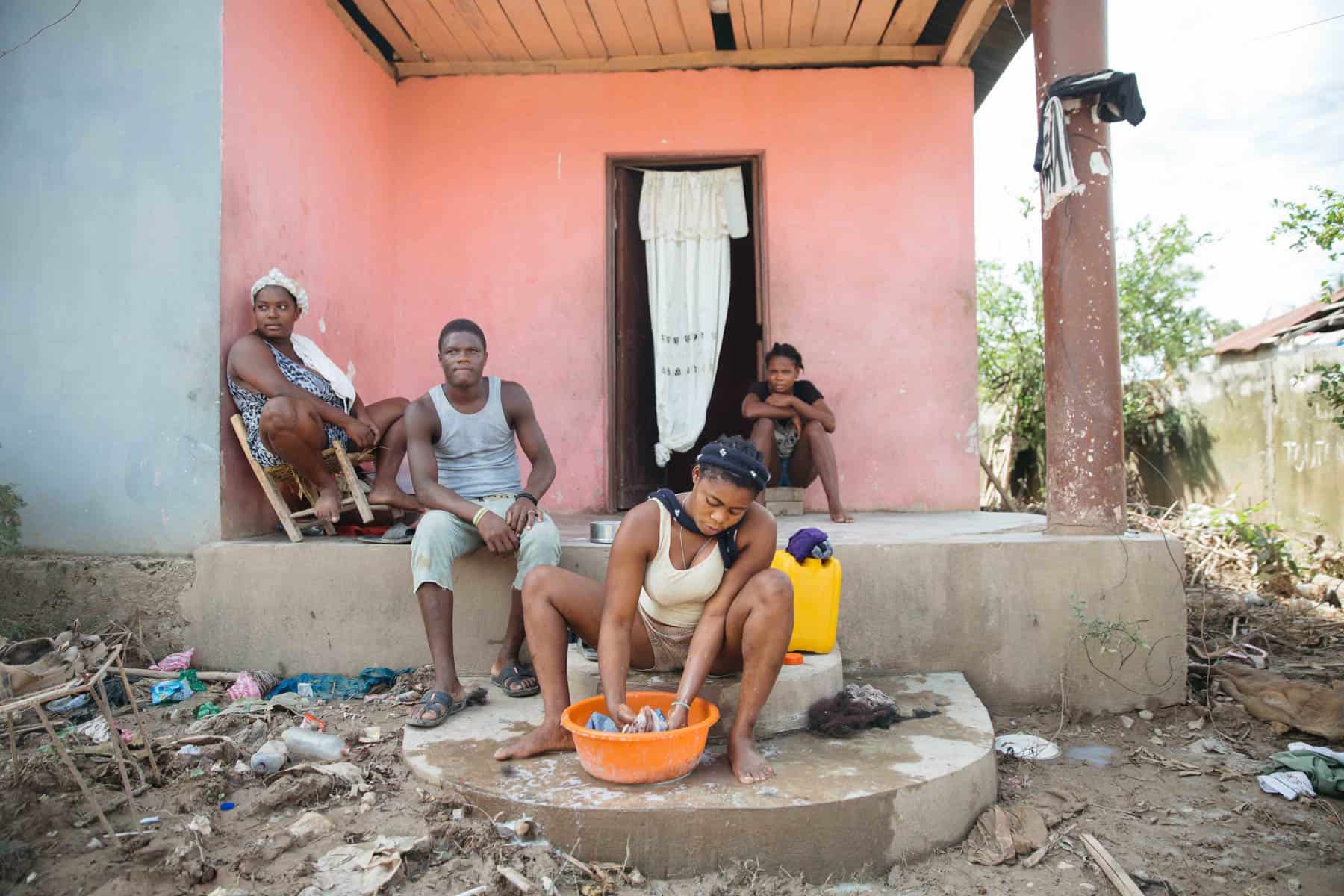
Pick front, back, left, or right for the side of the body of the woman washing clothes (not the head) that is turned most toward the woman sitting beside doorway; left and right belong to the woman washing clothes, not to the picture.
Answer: back

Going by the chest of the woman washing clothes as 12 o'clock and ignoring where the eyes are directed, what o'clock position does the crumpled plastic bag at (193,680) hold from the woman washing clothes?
The crumpled plastic bag is roughly at 4 o'clock from the woman washing clothes.

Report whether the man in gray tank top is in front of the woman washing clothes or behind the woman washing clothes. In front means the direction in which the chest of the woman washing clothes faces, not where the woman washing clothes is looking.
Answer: behind

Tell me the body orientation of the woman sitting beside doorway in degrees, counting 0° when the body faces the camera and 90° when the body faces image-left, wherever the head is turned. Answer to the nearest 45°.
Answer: approximately 0°

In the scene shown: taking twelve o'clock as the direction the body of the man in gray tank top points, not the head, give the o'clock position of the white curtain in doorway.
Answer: The white curtain in doorway is roughly at 7 o'clock from the man in gray tank top.

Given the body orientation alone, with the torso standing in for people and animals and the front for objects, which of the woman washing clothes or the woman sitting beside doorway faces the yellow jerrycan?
the woman sitting beside doorway

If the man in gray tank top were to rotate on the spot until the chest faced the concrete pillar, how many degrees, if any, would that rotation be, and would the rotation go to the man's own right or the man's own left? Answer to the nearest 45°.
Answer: approximately 90° to the man's own left

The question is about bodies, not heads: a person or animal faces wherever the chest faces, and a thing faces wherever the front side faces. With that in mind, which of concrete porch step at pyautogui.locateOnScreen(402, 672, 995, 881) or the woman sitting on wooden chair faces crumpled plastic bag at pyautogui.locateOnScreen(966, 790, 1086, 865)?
the woman sitting on wooden chair

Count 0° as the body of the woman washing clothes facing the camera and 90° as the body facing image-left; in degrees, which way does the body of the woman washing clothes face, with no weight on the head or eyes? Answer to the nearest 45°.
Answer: approximately 0°

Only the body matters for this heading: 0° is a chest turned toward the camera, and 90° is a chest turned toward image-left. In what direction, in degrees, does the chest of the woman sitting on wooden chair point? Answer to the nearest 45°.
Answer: approximately 315°
